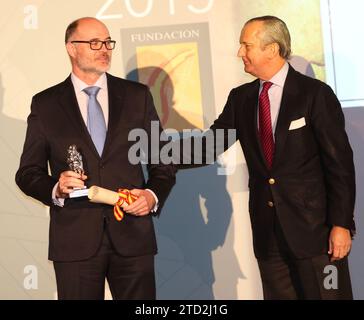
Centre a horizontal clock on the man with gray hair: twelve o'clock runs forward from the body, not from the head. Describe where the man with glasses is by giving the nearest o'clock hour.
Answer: The man with glasses is roughly at 1 o'clock from the man with gray hair.

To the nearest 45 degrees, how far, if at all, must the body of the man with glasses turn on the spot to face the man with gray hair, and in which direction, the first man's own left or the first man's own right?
approximately 90° to the first man's own left

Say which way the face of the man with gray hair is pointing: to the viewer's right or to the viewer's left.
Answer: to the viewer's left

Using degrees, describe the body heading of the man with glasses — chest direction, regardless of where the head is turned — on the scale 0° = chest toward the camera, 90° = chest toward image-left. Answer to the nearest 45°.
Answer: approximately 0°

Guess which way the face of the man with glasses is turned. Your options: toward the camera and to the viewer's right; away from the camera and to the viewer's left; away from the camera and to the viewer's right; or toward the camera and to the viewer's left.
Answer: toward the camera and to the viewer's right

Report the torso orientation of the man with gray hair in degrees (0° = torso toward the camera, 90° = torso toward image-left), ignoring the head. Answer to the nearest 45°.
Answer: approximately 45°
